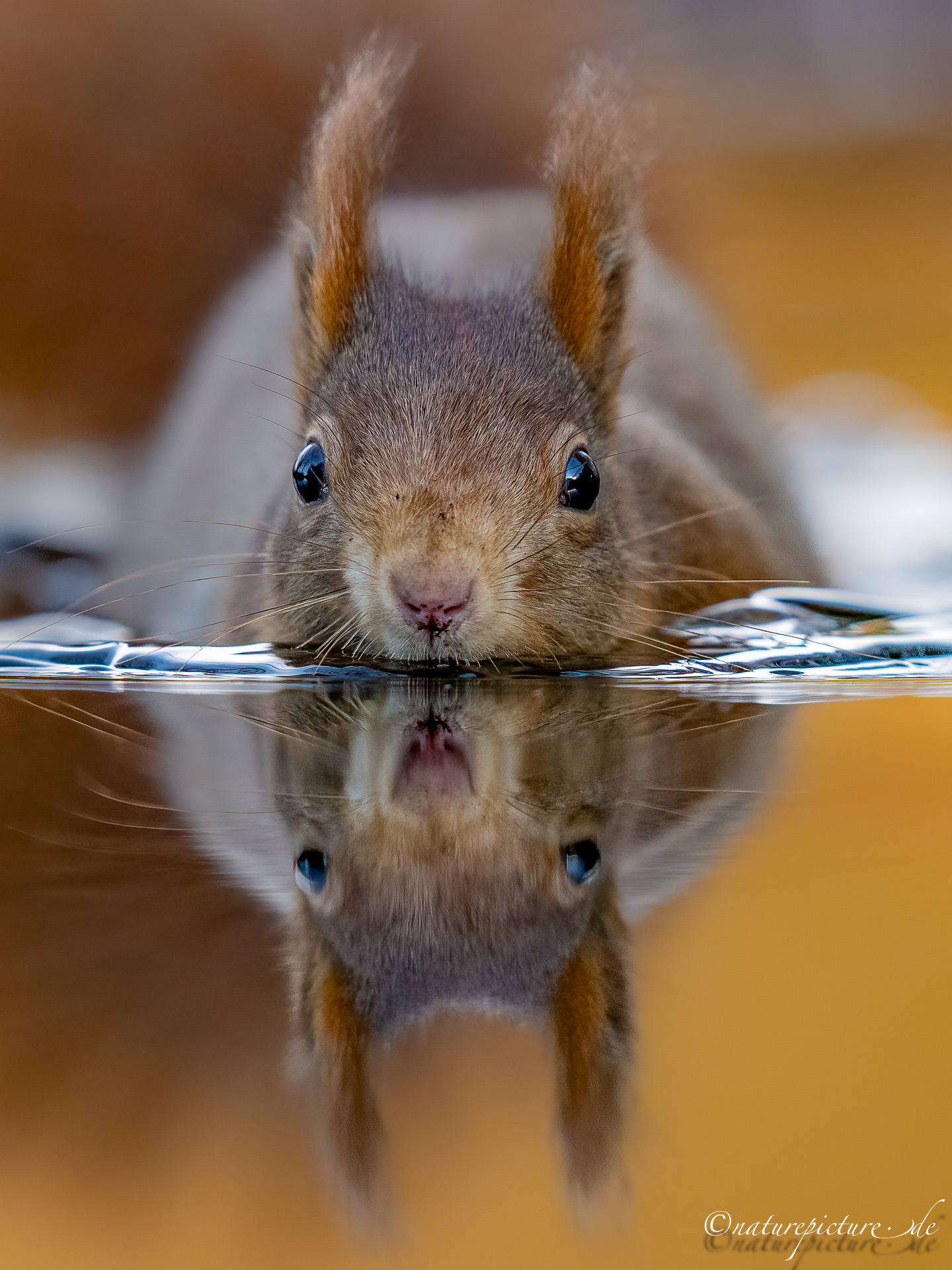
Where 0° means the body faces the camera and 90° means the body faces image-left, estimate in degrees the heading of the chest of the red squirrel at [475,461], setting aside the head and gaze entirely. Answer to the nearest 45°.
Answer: approximately 0°
